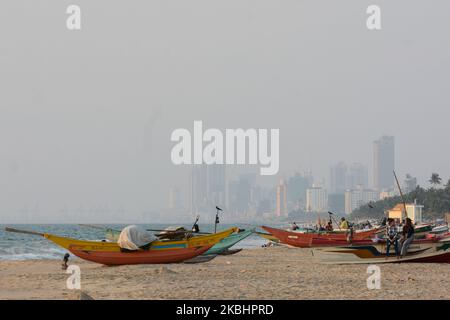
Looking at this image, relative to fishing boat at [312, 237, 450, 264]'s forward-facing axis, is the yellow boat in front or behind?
in front

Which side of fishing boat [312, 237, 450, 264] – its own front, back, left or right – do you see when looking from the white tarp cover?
front

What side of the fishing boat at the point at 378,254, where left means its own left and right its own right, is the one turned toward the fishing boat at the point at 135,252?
front

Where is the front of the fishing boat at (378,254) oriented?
to the viewer's left
